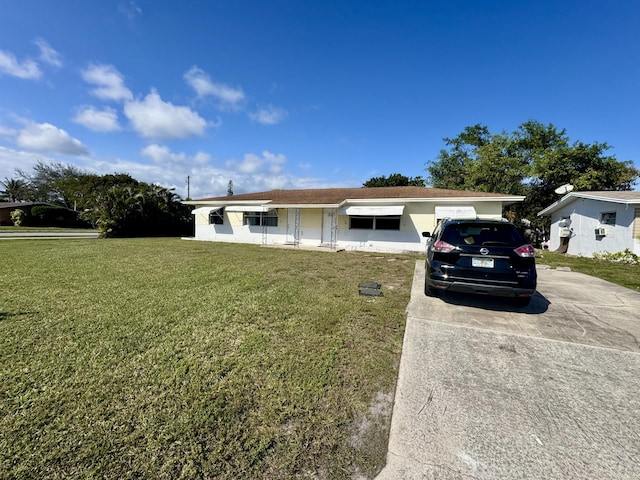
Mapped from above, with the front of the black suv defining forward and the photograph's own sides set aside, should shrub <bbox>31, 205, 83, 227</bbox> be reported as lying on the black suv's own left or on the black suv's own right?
on the black suv's own left

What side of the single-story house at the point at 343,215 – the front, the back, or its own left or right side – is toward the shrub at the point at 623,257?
left

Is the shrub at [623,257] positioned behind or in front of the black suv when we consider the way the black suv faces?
in front

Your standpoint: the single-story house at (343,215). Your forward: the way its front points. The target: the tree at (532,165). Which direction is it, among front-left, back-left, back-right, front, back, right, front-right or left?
back-left

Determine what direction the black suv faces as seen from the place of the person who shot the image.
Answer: facing away from the viewer

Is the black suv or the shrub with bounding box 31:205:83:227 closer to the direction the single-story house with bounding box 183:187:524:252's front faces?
the black suv

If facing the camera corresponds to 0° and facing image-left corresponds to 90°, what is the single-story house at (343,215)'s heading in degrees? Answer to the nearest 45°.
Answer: approximately 0°

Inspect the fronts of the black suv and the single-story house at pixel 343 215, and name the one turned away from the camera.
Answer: the black suv

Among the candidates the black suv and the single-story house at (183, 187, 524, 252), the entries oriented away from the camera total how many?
1

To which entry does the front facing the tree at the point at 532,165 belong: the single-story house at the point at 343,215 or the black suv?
the black suv

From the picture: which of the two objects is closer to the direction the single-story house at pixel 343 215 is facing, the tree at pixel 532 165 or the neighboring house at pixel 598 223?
the neighboring house

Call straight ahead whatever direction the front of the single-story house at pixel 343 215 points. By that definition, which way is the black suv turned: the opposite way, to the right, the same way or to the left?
the opposite way
